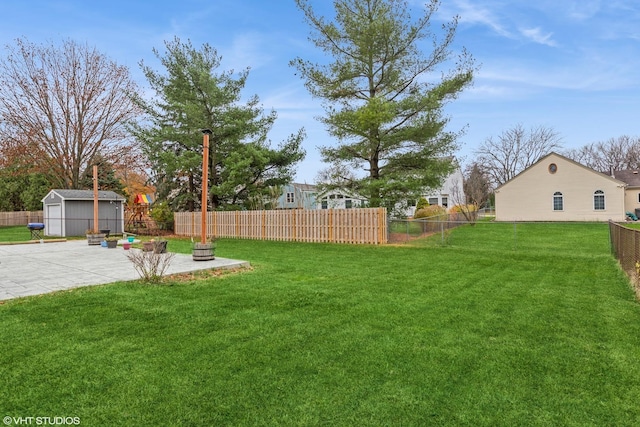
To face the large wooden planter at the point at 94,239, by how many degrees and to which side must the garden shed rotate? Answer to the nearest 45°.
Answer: approximately 45° to its left

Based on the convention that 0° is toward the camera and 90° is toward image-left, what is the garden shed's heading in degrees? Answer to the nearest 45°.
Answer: approximately 45°

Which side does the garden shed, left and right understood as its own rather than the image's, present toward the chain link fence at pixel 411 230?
left

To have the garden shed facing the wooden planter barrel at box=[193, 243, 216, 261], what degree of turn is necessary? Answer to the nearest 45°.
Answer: approximately 45° to its left

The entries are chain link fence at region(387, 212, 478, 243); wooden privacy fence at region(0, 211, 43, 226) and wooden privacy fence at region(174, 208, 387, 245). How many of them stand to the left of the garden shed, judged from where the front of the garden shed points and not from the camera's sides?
2

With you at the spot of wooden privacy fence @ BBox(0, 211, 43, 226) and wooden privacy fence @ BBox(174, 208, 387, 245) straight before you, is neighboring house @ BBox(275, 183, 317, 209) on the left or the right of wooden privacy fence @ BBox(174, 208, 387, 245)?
left

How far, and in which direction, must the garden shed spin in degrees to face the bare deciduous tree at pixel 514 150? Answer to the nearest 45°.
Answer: approximately 135° to its left

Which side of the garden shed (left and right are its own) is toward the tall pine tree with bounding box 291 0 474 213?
back
